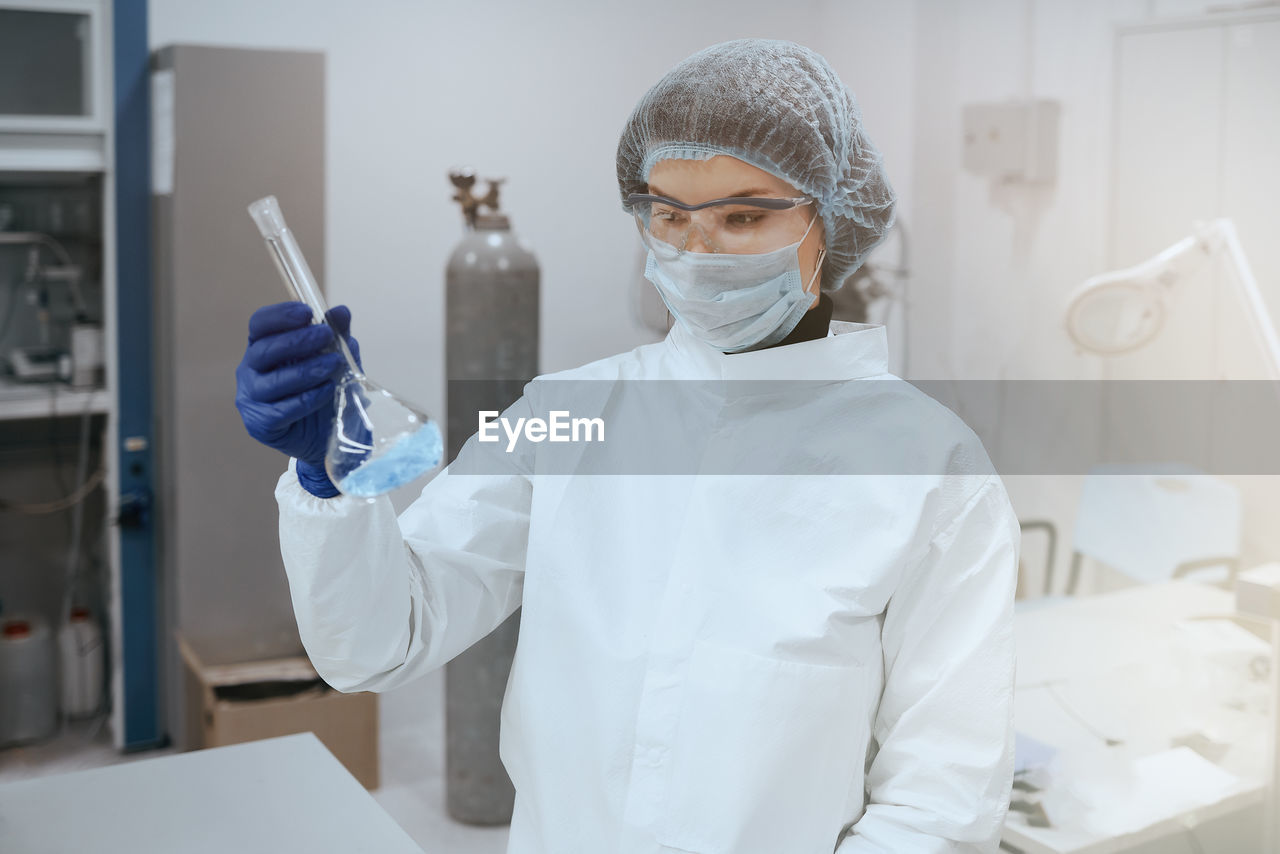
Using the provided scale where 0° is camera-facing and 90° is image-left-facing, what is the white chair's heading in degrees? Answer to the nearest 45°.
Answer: approximately 45°

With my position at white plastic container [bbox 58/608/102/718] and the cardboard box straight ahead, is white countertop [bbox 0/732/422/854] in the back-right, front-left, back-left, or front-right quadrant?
front-right

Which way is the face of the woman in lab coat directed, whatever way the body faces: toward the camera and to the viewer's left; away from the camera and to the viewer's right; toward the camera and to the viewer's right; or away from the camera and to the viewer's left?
toward the camera and to the viewer's left

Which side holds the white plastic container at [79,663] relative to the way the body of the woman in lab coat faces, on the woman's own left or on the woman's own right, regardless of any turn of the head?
on the woman's own right

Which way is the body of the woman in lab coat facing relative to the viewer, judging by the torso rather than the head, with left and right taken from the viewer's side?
facing the viewer and to the left of the viewer

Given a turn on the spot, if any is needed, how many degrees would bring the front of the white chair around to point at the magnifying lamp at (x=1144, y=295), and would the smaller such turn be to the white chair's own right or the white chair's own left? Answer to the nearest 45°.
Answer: approximately 45° to the white chair's own left

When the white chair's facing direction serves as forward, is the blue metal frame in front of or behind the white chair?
in front

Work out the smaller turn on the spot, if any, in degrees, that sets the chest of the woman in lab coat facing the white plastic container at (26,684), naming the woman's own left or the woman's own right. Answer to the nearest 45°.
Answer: approximately 90° to the woman's own right

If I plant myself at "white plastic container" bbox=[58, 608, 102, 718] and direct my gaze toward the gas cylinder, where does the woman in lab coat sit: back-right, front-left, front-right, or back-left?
front-right
